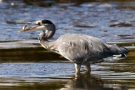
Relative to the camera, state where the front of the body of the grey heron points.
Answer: to the viewer's left
